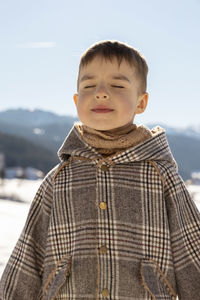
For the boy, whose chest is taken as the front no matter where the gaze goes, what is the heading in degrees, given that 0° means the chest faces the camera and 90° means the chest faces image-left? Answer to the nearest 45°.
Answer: approximately 0°
